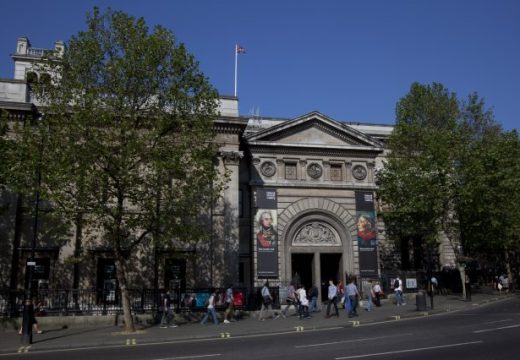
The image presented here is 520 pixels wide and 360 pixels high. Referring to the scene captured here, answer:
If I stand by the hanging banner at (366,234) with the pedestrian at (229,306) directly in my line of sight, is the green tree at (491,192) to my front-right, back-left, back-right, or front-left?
back-left

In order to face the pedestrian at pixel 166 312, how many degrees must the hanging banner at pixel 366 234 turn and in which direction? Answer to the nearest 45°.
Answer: approximately 45° to its right

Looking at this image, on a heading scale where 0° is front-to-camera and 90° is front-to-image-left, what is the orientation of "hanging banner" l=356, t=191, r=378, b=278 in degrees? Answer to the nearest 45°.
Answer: approximately 0°

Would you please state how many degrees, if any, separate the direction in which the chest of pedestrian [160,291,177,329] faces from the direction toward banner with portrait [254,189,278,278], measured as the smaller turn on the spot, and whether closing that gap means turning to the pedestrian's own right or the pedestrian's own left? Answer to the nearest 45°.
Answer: approximately 45° to the pedestrian's own left
